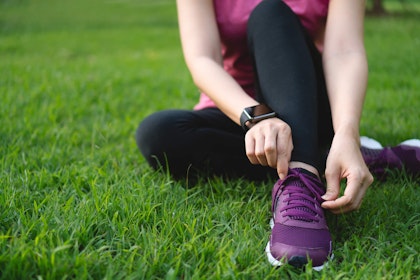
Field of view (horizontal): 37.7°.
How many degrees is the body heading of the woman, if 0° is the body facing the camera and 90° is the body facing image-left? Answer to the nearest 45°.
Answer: approximately 0°
